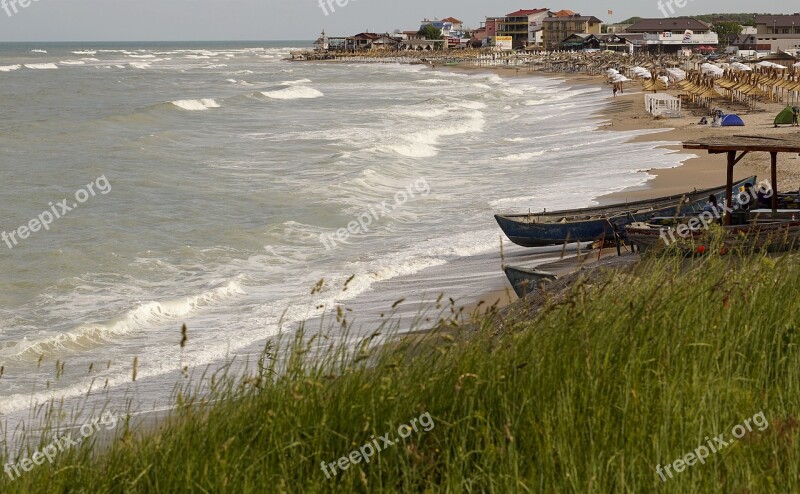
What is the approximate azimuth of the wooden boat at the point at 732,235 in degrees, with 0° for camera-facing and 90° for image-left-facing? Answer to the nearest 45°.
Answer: approximately 90°

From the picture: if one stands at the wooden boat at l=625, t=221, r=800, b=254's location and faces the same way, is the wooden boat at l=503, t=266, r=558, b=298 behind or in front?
in front

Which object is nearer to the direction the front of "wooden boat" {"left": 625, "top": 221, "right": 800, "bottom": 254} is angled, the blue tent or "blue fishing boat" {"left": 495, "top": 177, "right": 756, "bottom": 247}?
the blue fishing boat

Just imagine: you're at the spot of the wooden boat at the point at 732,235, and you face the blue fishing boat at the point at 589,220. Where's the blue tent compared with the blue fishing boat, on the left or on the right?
right

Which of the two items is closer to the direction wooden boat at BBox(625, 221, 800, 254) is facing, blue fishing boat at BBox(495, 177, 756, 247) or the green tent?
the blue fishing boat

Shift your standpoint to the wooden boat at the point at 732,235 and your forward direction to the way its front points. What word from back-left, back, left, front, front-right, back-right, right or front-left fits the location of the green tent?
right

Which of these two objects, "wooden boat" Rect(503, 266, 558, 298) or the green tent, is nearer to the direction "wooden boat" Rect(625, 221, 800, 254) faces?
the wooden boat

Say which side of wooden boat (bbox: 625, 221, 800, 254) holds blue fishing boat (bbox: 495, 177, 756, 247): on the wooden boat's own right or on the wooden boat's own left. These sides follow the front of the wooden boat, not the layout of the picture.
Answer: on the wooden boat's own right

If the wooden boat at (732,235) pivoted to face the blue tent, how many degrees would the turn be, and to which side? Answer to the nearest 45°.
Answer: approximately 90° to its right
